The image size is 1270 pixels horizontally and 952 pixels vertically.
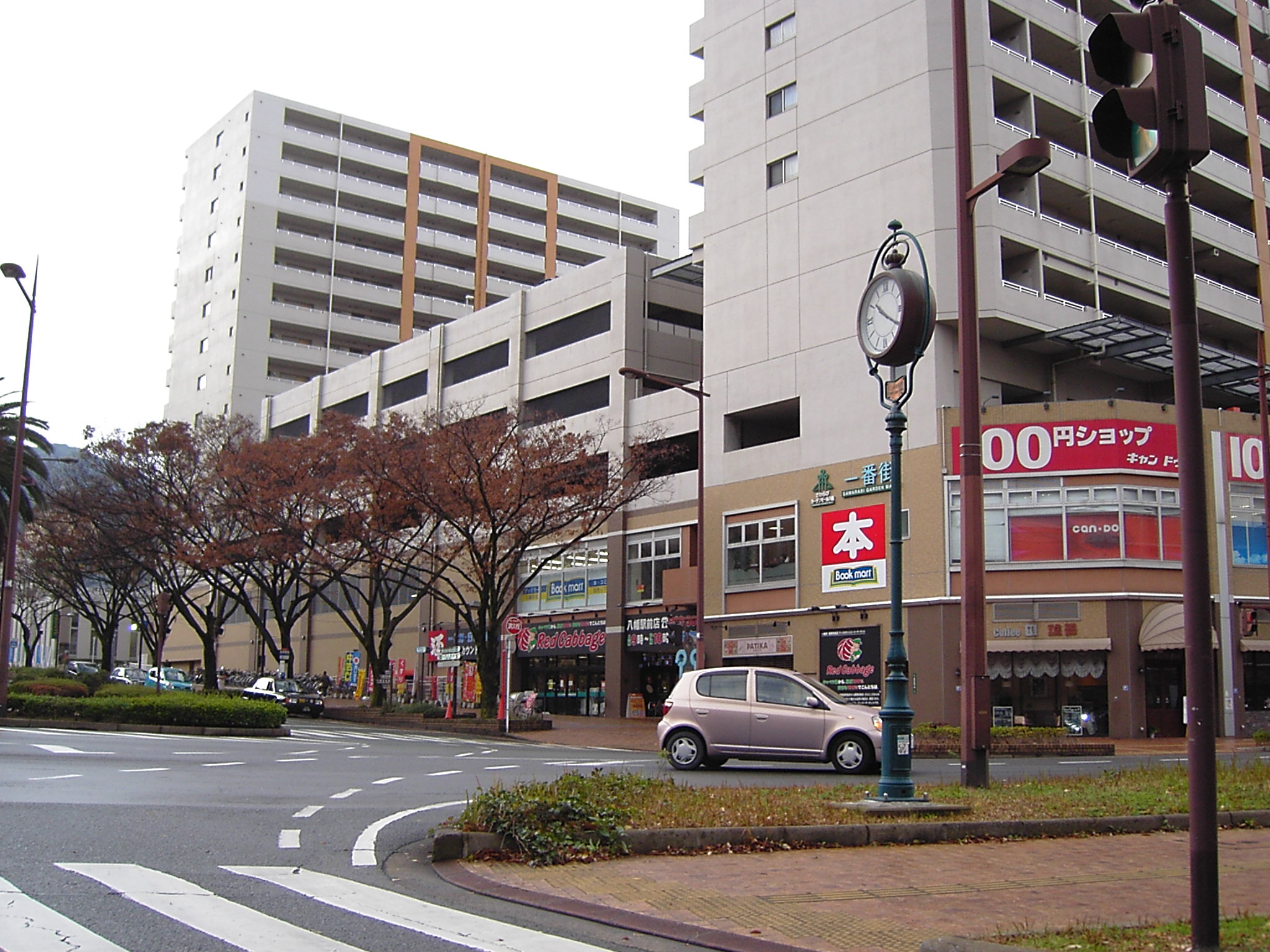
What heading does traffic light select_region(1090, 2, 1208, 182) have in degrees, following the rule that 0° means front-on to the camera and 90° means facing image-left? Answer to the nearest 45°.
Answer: approximately 45°

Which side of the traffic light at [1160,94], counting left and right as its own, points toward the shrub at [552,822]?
right

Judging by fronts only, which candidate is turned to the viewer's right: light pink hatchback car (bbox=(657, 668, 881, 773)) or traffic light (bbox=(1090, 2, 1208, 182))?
the light pink hatchback car

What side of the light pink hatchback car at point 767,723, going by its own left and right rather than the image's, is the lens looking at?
right

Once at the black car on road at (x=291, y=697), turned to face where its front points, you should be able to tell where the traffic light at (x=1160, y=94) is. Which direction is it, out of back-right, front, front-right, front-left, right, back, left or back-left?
front-right

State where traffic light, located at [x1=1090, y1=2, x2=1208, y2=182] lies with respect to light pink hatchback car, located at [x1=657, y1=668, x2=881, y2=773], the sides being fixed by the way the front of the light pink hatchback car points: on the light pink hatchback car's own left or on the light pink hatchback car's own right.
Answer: on the light pink hatchback car's own right

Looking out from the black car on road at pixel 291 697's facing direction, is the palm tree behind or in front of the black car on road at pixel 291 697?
behind

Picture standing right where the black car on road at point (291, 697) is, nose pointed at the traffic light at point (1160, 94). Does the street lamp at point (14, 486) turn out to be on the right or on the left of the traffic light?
right

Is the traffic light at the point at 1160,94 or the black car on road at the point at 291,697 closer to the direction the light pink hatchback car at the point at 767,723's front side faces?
the traffic light

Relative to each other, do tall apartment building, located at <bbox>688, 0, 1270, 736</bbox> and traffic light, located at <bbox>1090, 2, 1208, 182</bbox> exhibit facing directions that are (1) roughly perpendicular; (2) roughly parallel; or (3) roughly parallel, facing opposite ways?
roughly perpendicular

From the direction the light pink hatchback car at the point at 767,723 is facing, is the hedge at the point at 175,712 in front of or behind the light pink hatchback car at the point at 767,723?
behind
